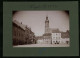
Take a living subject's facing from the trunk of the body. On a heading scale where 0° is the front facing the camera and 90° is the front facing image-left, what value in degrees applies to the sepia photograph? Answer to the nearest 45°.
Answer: approximately 0°
